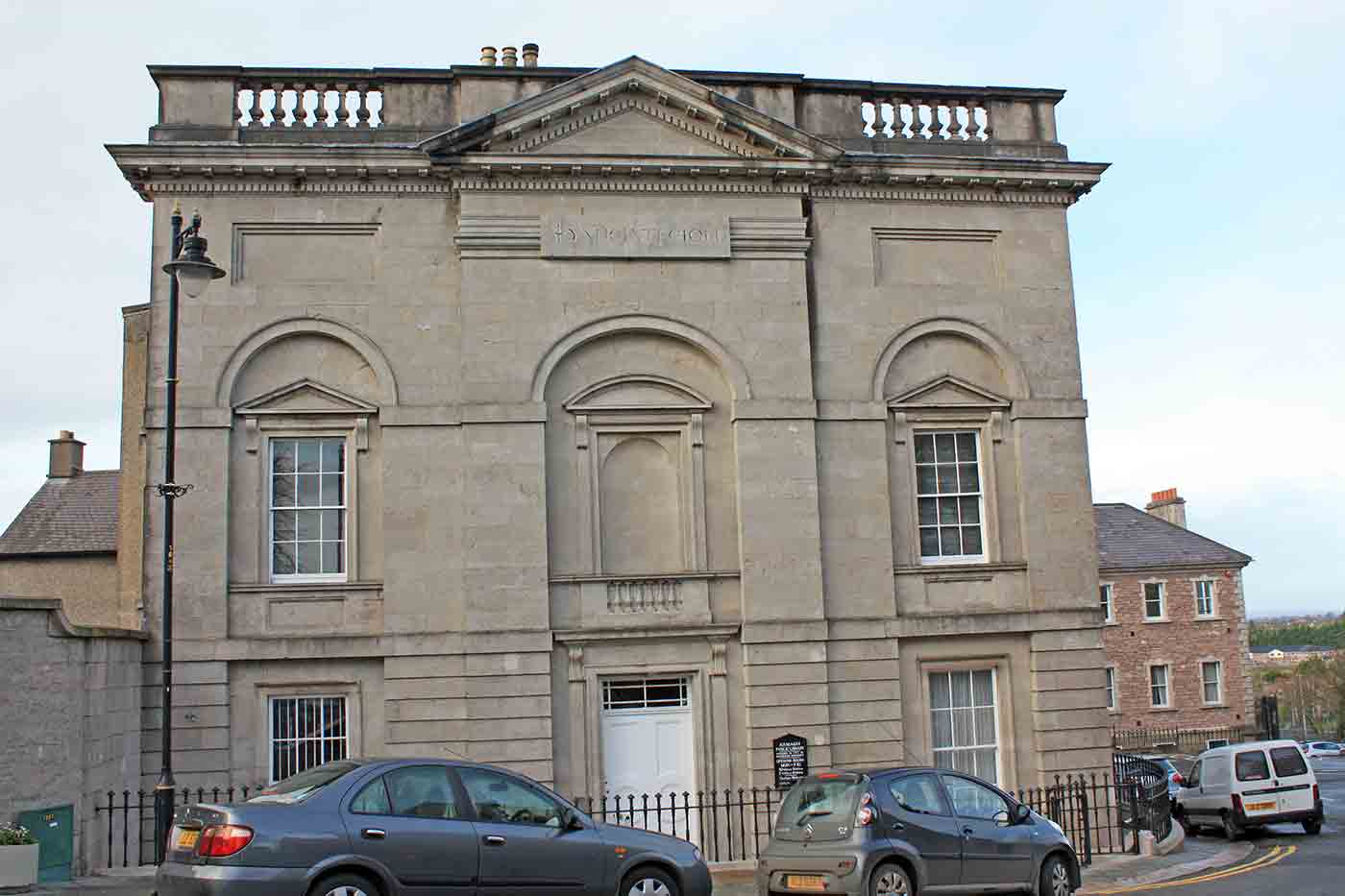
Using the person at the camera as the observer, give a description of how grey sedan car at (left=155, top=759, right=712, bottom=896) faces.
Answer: facing to the right of the viewer

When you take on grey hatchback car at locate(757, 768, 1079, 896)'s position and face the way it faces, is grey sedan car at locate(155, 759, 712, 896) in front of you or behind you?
behind

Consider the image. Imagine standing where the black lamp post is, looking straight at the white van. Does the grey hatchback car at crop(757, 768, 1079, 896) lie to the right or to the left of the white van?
right

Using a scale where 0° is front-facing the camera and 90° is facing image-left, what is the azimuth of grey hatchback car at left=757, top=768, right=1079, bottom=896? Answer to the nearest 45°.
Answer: approximately 225°

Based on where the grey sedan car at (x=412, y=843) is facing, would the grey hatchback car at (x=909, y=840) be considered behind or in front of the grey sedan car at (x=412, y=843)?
in front

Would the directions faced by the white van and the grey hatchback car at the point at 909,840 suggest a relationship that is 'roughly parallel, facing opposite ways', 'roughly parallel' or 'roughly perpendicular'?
roughly perpendicular

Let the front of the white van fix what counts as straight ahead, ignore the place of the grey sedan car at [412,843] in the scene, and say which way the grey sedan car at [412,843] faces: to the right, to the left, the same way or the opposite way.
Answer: to the right

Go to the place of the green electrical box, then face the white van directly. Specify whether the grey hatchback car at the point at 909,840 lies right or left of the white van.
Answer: right

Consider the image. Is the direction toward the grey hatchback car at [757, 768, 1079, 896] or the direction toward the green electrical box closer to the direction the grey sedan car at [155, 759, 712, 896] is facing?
the grey hatchback car

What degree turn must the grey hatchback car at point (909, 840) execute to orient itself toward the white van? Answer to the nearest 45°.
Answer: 0° — it already faces it

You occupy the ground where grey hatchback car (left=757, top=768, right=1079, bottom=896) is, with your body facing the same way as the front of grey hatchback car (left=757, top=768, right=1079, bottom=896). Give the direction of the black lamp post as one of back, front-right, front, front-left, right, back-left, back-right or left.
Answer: back-left

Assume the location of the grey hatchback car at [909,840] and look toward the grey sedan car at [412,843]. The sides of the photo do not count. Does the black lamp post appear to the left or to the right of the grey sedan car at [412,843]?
right

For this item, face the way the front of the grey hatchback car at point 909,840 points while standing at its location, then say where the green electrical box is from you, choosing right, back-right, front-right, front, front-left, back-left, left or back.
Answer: back-left

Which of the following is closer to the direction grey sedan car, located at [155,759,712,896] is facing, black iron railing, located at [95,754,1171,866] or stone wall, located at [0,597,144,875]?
the black iron railing

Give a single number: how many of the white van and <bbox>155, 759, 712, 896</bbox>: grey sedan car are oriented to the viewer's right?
1
